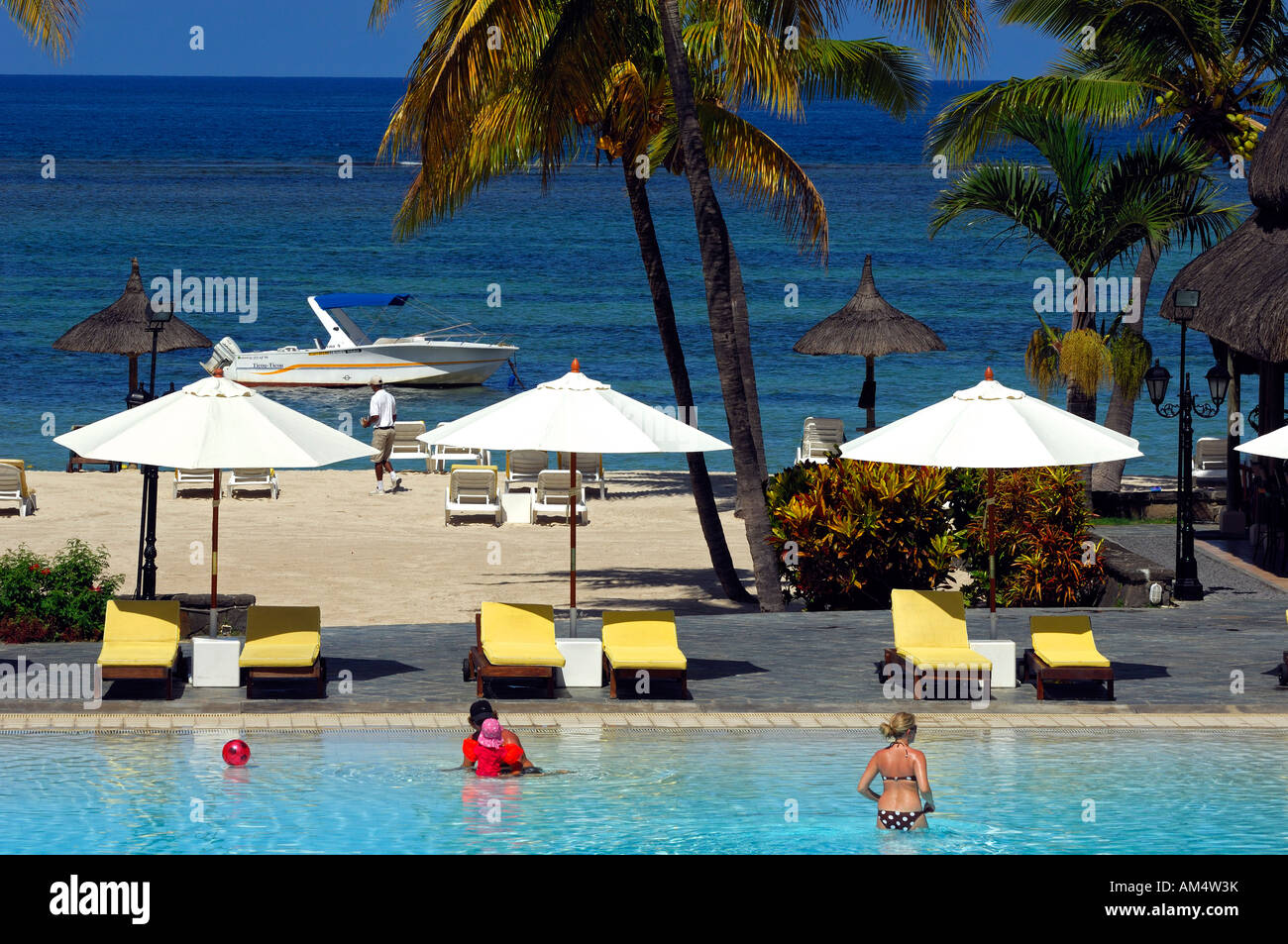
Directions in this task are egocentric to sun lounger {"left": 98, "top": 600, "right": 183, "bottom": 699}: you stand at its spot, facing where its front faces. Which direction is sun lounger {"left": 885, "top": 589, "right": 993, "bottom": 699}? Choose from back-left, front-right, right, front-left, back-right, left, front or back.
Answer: left

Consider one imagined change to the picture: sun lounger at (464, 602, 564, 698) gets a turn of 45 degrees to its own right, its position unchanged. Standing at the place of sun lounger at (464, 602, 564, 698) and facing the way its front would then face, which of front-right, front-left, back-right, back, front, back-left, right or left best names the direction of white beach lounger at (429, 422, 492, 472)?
back-right

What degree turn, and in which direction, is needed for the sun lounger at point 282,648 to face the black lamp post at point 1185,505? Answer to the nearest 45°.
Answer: approximately 90° to its left

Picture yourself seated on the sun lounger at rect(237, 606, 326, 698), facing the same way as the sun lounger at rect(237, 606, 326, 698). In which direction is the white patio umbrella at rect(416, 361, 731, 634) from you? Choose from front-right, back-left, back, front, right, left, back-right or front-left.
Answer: left

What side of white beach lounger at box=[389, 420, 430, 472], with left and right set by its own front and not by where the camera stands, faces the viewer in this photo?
front

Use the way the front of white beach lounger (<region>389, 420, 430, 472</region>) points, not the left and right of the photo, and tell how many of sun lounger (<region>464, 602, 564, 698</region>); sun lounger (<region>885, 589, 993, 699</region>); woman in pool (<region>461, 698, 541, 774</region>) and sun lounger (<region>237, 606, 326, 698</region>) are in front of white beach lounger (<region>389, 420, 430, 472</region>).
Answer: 4

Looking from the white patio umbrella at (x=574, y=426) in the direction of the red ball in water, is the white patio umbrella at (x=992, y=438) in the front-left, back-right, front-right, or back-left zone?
back-left

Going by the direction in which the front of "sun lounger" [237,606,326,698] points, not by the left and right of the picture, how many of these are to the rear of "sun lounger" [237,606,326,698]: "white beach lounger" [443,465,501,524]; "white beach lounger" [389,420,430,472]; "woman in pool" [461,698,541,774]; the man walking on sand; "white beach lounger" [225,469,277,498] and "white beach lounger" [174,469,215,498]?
5

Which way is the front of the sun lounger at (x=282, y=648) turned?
toward the camera

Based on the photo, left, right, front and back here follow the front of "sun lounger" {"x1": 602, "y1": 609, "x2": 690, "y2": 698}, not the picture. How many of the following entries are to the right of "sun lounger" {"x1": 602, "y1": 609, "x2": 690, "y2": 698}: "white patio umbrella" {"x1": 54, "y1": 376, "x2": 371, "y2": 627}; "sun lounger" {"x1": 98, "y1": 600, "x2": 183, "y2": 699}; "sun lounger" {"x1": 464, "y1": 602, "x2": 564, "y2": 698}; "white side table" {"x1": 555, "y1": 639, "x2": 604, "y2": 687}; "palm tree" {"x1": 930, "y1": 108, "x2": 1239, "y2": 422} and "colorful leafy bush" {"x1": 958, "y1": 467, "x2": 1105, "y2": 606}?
4
